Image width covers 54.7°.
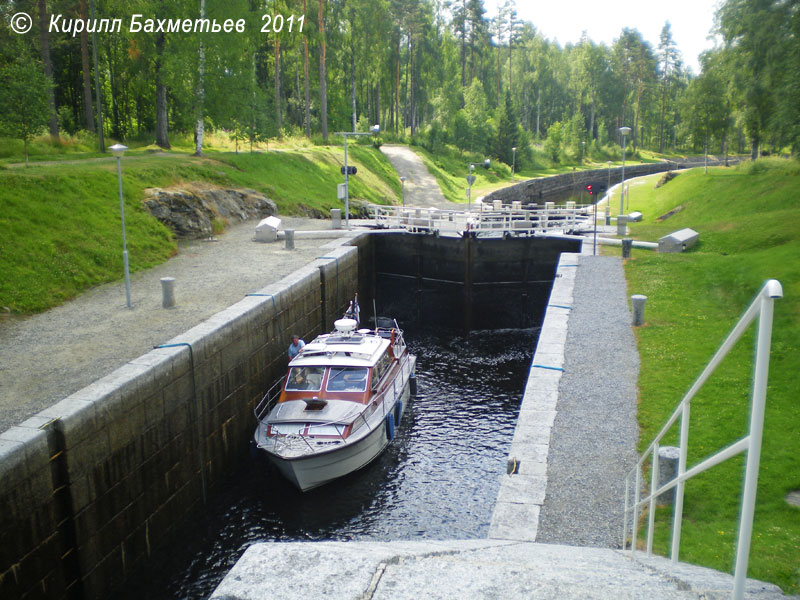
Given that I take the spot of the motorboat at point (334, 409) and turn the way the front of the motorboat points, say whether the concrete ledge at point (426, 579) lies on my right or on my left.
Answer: on my left

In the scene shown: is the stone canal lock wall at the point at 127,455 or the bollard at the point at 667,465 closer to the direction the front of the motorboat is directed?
the stone canal lock wall

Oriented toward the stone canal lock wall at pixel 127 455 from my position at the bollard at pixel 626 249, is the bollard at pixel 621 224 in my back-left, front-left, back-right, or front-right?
back-right

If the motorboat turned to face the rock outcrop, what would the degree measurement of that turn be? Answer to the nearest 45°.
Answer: approximately 135° to its right

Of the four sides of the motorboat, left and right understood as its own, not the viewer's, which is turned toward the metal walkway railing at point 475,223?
back

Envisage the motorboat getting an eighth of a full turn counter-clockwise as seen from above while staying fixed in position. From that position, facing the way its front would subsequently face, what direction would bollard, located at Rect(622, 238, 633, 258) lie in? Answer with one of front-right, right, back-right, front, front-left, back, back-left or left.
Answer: back-left

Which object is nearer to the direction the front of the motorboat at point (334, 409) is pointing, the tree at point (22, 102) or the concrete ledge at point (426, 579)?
the concrete ledge

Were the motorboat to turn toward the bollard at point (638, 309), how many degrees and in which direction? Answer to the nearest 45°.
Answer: approximately 135° to its left

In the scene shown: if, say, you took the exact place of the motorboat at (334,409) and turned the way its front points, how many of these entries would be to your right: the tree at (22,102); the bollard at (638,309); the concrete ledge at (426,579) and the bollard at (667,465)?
1

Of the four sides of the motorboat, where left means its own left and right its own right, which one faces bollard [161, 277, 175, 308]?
right

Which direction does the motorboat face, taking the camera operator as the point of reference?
facing the viewer and to the left of the viewer

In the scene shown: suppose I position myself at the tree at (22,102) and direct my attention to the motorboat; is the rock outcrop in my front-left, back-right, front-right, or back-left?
front-left

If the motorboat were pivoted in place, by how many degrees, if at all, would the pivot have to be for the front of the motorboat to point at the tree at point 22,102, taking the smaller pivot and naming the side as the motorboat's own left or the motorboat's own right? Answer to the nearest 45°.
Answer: approximately 90° to the motorboat's own right

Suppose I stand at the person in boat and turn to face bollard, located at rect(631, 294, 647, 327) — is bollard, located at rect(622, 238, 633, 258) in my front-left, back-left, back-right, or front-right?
front-left

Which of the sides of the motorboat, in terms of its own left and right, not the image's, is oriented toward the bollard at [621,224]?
back

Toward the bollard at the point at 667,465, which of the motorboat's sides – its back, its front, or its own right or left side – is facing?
left
